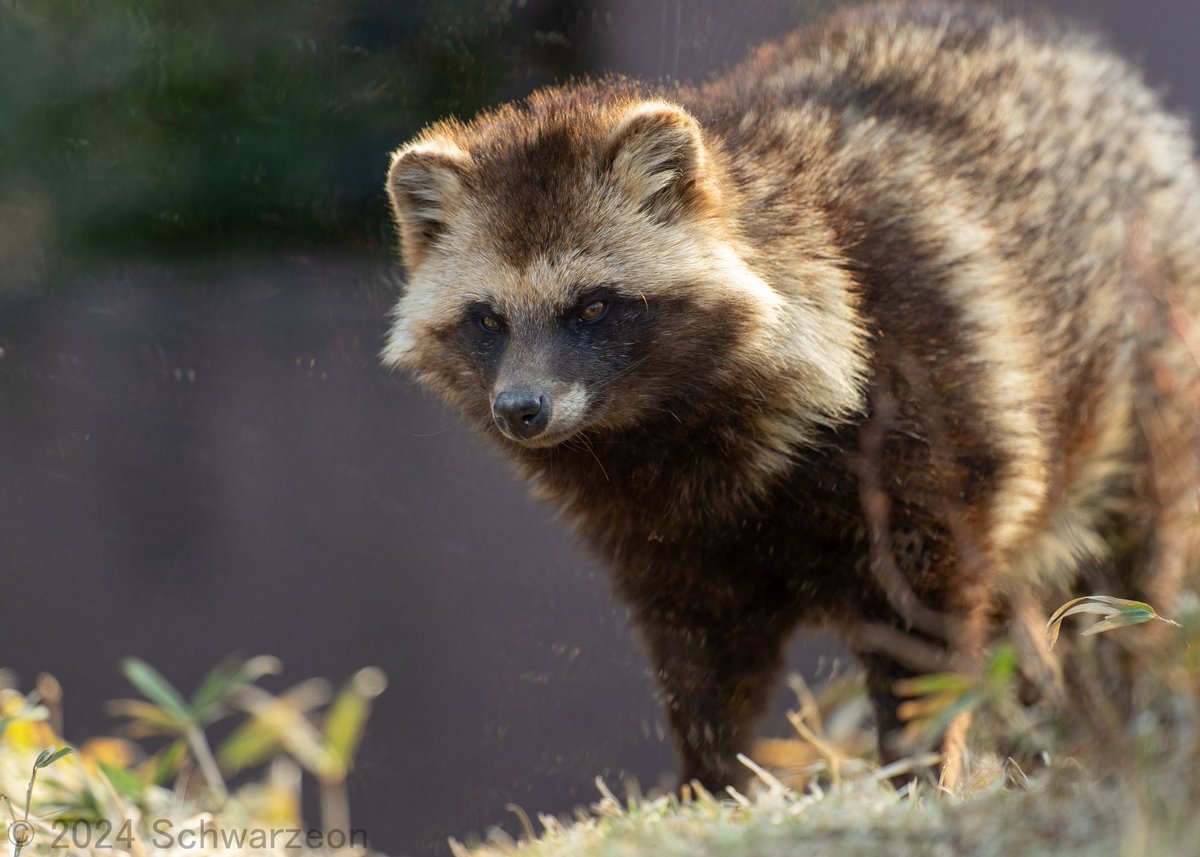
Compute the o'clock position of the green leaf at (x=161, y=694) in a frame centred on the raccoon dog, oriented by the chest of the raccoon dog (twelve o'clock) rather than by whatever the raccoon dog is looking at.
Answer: The green leaf is roughly at 1 o'clock from the raccoon dog.

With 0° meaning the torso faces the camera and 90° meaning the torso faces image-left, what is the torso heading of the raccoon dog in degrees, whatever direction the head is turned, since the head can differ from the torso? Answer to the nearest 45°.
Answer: approximately 45°
